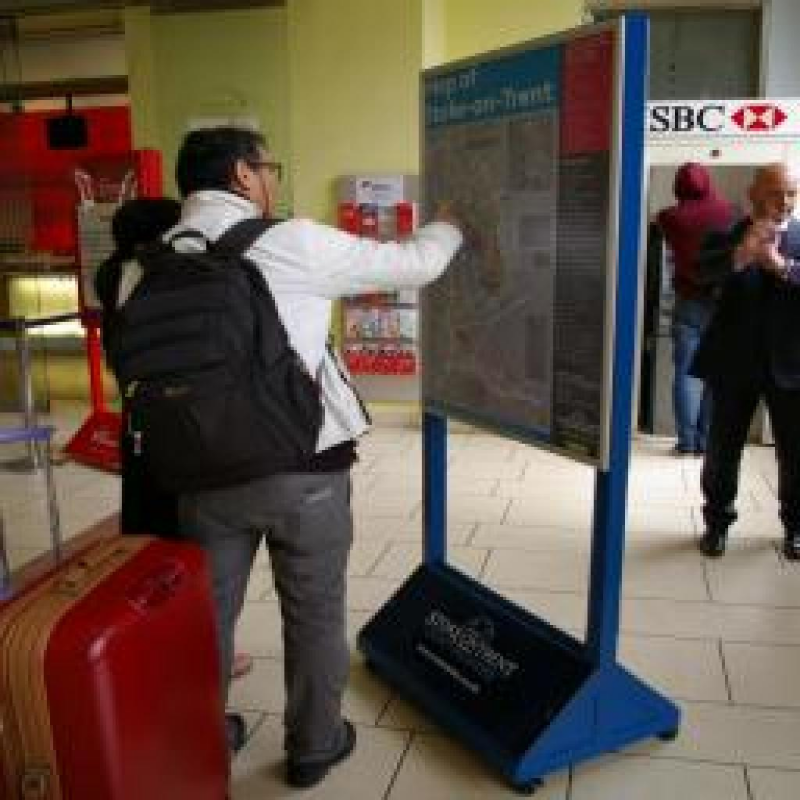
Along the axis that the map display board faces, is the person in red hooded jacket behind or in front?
behind

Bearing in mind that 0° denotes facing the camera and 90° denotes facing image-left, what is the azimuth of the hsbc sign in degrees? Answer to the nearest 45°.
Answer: approximately 0°

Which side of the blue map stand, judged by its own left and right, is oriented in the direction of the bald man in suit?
back

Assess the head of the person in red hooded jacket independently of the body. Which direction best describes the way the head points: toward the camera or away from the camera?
away from the camera

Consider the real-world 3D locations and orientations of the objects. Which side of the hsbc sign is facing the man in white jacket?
front

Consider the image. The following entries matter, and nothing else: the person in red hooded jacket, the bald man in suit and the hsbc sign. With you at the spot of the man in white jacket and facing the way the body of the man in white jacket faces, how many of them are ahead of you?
3

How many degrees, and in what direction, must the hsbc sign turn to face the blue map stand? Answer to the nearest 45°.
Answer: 0° — it already faces it

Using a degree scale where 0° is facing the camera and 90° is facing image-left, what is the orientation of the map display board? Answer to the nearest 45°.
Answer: approximately 45°

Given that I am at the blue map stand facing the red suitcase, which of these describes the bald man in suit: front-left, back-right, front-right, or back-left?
back-right

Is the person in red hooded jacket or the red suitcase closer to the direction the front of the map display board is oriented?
the red suitcase

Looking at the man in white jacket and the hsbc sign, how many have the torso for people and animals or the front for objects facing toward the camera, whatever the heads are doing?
1

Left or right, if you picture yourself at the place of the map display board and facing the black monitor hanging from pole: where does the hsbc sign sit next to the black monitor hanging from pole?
right
